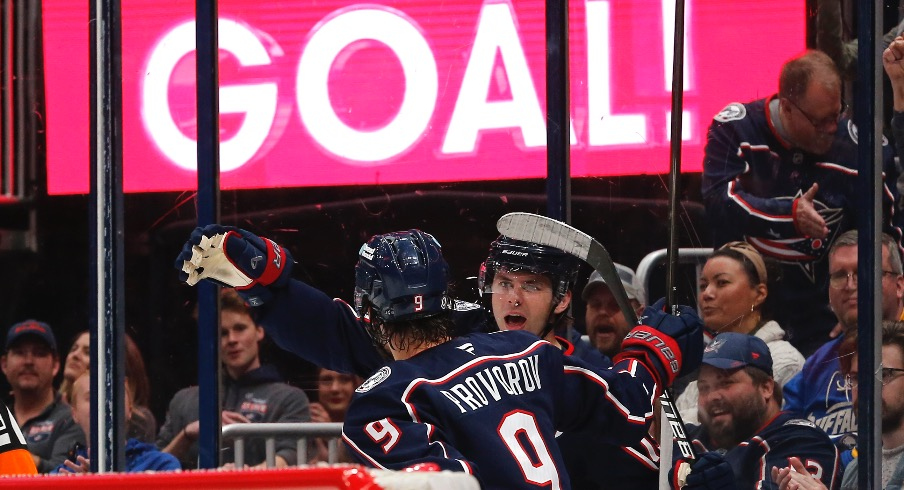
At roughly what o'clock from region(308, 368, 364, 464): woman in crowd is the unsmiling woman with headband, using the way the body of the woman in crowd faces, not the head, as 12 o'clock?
The unsmiling woman with headband is roughly at 10 o'clock from the woman in crowd.

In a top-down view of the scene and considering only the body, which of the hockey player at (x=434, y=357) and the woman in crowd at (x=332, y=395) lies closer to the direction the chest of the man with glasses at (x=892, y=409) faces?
the hockey player

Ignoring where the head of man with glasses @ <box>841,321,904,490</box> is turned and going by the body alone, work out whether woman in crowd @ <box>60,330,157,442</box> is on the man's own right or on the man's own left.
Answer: on the man's own right

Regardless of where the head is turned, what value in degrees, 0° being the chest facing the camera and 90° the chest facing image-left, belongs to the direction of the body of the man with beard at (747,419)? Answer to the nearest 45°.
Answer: approximately 45°

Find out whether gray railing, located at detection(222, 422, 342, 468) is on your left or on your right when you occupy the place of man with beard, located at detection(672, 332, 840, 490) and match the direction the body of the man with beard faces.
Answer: on your right

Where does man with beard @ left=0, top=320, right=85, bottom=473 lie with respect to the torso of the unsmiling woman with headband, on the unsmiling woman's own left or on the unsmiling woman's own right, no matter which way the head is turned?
on the unsmiling woman's own right
